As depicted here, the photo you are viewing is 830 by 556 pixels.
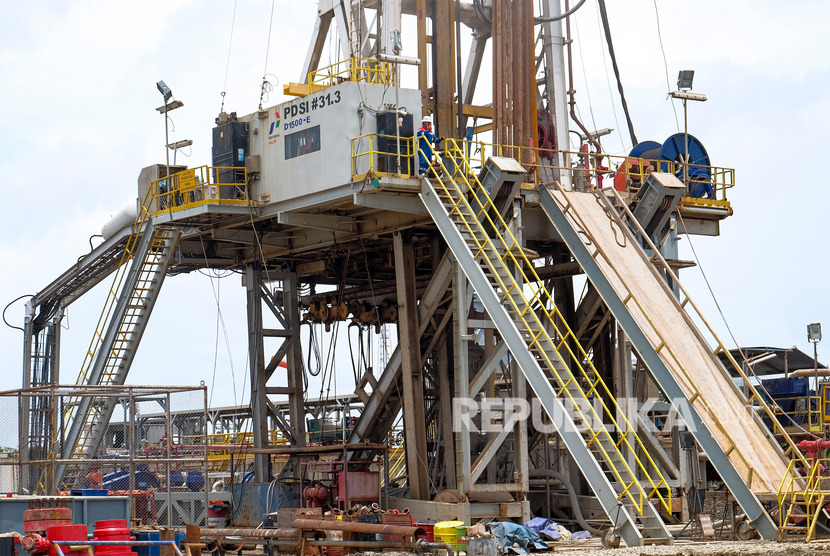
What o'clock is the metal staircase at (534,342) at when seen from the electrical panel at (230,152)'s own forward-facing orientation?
The metal staircase is roughly at 9 o'clock from the electrical panel.

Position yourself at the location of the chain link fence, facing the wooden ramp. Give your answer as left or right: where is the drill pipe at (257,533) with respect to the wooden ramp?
right

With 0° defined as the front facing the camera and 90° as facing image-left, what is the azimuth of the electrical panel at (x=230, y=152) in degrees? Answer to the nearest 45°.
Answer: approximately 45°

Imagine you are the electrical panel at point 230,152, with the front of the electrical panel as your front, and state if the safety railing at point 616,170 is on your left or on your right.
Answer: on your left

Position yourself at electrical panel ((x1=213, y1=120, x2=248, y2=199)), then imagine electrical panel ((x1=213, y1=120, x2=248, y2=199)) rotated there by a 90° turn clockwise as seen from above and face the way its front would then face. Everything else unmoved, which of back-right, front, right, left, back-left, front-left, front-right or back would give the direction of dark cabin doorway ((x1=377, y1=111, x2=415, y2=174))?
back

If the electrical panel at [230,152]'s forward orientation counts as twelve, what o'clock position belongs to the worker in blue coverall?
The worker in blue coverall is roughly at 9 o'clock from the electrical panel.

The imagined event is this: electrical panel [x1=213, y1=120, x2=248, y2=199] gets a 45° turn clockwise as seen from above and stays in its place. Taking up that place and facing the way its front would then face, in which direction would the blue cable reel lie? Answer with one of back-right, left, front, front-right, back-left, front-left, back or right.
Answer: back

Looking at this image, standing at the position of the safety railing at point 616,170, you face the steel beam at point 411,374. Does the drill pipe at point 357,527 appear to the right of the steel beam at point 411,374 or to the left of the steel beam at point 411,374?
left

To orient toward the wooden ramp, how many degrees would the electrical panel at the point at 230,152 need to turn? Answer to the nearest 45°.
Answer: approximately 90° to its left
